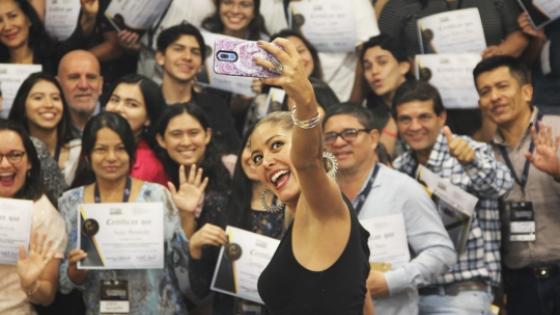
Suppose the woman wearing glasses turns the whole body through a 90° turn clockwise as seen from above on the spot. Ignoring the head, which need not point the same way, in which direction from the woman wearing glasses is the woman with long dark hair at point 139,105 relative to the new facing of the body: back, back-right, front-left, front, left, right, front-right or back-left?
back-right

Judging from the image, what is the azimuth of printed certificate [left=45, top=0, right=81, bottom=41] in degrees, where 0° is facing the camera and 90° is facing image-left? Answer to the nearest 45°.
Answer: approximately 0°

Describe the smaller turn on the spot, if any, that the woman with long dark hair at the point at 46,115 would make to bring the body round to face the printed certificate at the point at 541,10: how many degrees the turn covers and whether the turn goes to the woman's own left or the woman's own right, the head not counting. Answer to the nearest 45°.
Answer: approximately 90° to the woman's own left

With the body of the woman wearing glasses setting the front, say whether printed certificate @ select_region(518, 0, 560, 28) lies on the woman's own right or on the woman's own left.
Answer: on the woman's own left
